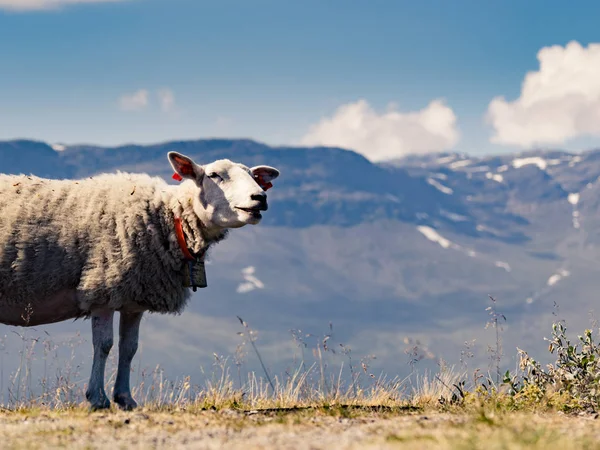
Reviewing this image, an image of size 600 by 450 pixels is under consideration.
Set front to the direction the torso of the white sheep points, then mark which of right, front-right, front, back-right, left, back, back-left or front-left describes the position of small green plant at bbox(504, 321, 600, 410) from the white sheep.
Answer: front

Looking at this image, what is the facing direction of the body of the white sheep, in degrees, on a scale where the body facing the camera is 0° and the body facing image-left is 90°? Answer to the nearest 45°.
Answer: approximately 270°
